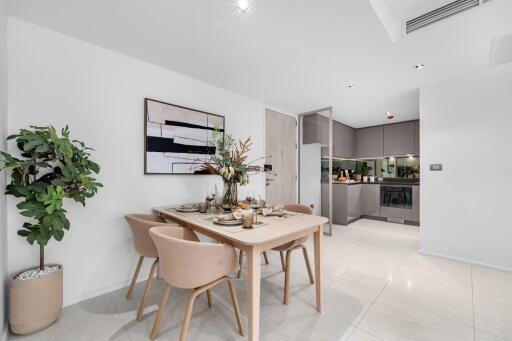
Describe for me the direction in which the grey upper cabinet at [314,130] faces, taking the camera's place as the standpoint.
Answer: facing the viewer and to the right of the viewer

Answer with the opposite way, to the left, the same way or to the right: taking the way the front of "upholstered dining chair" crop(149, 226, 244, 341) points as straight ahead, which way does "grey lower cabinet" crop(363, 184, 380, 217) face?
the opposite way

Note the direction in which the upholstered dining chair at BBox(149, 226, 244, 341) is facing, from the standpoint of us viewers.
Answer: facing away from the viewer and to the right of the viewer

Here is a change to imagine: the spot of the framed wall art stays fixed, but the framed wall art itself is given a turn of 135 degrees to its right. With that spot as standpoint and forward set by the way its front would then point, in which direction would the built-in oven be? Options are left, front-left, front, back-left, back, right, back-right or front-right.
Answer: back

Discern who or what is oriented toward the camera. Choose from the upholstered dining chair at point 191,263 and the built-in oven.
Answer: the built-in oven

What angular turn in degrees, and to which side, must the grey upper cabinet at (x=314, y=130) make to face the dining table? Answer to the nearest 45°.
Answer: approximately 45° to its right

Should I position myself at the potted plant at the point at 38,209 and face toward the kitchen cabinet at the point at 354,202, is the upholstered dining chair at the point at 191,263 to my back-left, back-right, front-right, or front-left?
front-right

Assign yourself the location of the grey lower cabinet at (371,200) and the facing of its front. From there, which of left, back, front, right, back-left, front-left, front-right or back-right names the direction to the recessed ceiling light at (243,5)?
front

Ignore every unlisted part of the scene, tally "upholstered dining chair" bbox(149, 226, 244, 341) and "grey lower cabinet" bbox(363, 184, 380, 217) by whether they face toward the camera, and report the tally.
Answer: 1

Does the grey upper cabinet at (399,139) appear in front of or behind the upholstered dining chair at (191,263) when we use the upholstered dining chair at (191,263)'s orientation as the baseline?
in front

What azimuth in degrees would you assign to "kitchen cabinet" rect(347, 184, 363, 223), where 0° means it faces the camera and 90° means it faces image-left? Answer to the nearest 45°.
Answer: approximately 315°

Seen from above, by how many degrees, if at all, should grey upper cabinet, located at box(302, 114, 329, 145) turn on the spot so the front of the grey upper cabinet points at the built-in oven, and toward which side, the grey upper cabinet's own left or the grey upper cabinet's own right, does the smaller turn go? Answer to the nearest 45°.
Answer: approximately 90° to the grey upper cabinet's own left

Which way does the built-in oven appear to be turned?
toward the camera

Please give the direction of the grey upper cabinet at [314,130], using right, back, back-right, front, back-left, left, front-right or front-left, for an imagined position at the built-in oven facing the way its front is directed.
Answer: front-right

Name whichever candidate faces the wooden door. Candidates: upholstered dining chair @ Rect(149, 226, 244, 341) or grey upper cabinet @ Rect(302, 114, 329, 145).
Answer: the upholstered dining chair

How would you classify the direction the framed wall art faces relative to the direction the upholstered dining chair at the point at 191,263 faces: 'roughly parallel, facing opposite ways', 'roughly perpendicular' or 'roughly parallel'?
roughly perpendicular

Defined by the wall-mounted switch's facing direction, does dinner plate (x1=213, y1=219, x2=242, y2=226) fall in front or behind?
in front

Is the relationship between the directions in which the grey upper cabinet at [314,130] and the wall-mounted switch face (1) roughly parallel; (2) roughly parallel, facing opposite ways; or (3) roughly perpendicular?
roughly perpendicular
